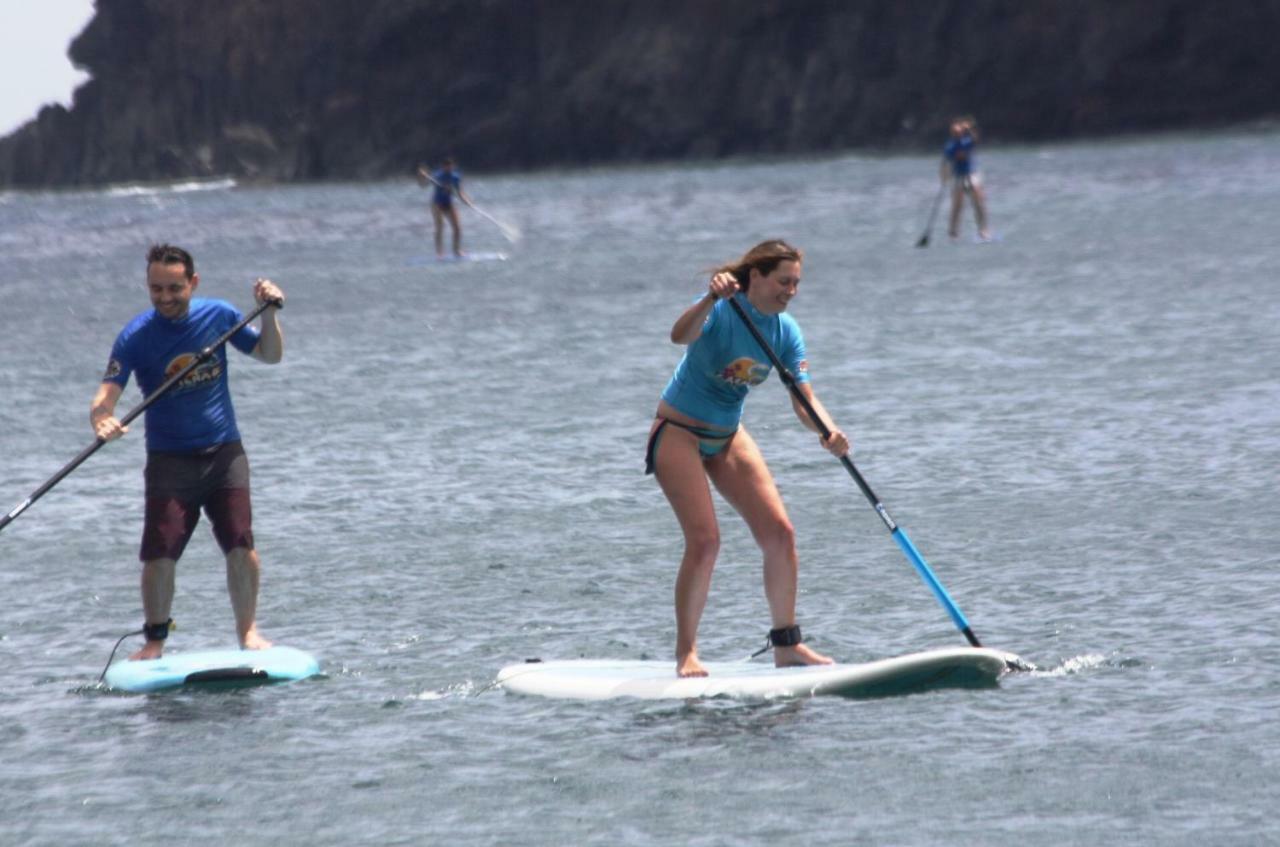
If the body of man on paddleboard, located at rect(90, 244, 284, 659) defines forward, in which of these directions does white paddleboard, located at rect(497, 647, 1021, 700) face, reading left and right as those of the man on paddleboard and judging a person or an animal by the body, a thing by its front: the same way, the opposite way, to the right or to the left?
to the left

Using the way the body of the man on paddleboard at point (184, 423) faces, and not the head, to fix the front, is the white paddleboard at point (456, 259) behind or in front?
behind

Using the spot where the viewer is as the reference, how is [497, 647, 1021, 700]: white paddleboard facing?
facing to the right of the viewer

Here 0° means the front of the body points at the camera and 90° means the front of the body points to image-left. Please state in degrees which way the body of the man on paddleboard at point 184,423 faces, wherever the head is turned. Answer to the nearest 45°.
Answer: approximately 0°

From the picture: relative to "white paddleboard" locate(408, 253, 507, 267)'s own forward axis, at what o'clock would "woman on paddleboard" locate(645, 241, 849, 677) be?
The woman on paddleboard is roughly at 3 o'clock from the white paddleboard.

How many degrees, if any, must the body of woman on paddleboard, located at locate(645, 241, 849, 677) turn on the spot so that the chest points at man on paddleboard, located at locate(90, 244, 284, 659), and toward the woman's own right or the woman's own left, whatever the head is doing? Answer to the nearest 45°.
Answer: approximately 135° to the woman's own right

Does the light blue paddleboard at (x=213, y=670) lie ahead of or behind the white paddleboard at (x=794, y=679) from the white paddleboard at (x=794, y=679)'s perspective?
behind
